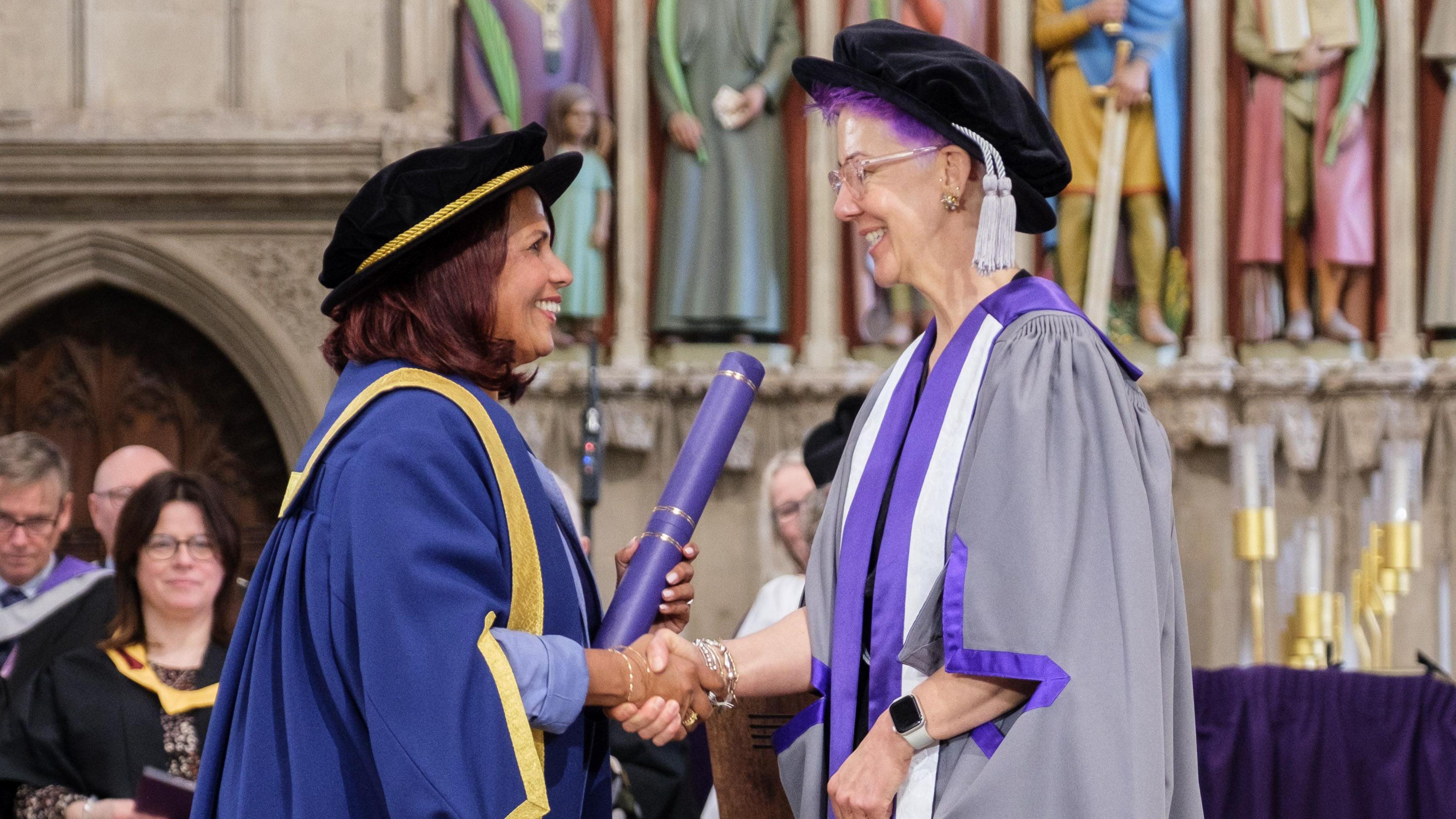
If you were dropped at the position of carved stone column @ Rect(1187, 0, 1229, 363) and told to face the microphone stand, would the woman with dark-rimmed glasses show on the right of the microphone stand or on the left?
left

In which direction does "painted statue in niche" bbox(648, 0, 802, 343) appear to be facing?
toward the camera

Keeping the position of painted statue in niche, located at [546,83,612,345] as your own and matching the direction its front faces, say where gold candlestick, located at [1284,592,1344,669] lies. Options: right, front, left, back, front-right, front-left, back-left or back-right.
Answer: front-left

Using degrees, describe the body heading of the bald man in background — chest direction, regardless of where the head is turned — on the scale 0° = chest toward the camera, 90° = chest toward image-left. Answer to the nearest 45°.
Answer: approximately 0°

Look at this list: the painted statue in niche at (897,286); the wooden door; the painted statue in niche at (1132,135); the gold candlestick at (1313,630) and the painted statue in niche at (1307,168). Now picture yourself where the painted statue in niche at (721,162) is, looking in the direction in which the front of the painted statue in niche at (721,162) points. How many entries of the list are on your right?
1

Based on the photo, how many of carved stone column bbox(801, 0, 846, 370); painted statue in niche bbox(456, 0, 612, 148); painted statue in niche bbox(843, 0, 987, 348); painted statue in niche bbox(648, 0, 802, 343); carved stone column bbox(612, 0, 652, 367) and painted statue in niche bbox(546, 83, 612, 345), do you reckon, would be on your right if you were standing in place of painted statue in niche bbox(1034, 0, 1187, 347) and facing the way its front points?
6

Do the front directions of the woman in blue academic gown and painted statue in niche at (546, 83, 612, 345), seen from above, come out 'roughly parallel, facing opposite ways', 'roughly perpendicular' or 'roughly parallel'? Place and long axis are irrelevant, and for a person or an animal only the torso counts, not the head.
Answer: roughly perpendicular

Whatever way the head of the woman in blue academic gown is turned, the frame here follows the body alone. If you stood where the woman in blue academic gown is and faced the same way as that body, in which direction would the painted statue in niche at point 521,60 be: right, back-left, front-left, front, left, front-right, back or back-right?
left

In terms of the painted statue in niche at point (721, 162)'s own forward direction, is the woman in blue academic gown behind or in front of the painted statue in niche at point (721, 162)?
in front

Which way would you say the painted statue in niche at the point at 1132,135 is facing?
toward the camera

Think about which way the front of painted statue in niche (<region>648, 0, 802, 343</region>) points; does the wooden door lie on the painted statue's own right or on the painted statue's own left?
on the painted statue's own right

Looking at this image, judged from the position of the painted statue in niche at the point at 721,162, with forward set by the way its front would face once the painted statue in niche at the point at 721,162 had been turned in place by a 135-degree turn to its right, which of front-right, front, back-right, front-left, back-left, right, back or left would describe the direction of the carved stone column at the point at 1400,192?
back-right

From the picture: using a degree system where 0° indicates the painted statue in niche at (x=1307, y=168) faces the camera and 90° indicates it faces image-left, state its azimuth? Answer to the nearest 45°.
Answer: approximately 0°

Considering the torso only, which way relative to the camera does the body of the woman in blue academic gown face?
to the viewer's right

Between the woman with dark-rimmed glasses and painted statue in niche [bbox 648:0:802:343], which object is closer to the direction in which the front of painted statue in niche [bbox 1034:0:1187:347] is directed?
the woman with dark-rimmed glasses
